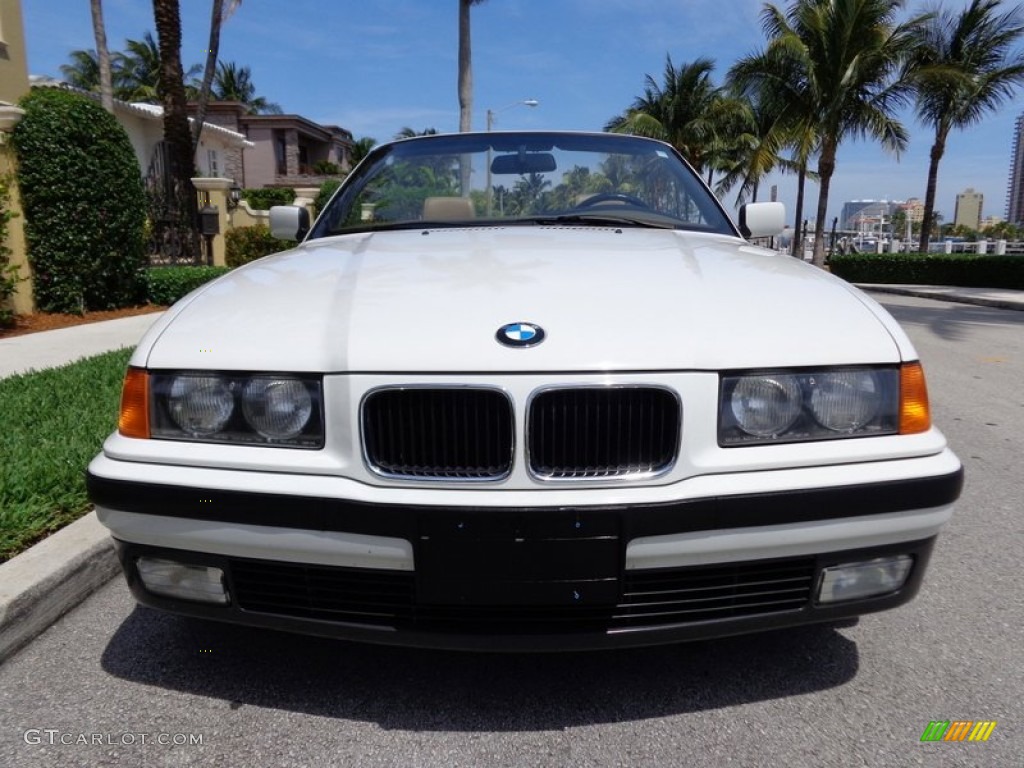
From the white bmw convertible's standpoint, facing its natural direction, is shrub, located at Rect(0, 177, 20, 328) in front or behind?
behind

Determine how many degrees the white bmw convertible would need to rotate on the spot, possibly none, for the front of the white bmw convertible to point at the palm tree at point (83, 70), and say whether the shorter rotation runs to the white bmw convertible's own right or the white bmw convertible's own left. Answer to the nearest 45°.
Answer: approximately 135° to the white bmw convertible's own right

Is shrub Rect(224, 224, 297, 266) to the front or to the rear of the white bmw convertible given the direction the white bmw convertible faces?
to the rear

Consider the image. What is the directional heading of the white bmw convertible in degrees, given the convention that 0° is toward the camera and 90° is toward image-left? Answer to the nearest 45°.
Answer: approximately 0°

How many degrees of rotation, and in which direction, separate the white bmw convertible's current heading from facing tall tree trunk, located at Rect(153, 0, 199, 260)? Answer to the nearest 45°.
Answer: approximately 135° to its right

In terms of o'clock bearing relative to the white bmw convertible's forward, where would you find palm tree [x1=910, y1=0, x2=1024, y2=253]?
The palm tree is roughly at 7 o'clock from the white bmw convertible.

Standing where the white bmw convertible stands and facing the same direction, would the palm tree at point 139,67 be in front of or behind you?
behind

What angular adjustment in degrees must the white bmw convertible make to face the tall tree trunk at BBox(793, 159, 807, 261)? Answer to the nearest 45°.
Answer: approximately 180°

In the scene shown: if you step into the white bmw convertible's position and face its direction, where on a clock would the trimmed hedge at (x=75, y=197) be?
The trimmed hedge is roughly at 5 o'clock from the white bmw convertible.

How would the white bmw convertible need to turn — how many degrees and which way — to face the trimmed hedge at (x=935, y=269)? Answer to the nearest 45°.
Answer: approximately 135° to its left

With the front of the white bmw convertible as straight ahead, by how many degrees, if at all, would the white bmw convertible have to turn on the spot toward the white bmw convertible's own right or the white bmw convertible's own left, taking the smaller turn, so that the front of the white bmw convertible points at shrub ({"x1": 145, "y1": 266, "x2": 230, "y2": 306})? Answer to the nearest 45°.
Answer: approximately 135° to the white bmw convertible's own right

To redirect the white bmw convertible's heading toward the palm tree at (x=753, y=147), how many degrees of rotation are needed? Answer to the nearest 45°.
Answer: approximately 180°
